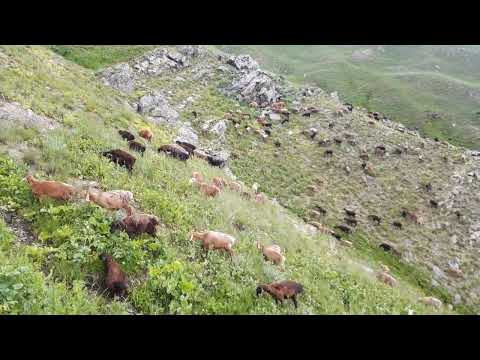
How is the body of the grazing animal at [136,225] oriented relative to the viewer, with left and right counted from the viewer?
facing to the left of the viewer

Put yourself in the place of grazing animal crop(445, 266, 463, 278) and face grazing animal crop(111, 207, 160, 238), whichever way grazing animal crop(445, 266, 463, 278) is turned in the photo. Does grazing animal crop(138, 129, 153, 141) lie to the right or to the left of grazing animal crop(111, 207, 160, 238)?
right

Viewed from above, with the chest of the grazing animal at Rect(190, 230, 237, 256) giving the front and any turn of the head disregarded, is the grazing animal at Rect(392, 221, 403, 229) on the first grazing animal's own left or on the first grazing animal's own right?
on the first grazing animal's own right

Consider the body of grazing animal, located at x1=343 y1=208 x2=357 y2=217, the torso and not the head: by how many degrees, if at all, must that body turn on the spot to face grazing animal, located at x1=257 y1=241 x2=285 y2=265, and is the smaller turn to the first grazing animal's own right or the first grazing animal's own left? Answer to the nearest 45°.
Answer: approximately 90° to the first grazing animal's own left

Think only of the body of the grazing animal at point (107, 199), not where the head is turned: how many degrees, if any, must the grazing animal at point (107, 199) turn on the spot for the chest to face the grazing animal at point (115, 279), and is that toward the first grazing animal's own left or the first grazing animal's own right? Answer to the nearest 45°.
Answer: approximately 90° to the first grazing animal's own left

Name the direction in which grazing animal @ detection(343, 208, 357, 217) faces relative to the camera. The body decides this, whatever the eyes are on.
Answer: to the viewer's left

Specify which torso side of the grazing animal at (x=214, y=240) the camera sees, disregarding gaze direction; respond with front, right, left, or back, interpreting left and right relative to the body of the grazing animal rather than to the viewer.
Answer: left

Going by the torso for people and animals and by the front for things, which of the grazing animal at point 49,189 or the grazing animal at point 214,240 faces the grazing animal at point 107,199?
the grazing animal at point 214,240

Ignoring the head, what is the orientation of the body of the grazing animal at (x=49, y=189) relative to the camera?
to the viewer's left

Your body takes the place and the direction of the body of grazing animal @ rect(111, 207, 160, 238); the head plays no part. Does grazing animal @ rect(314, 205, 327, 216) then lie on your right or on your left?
on your right

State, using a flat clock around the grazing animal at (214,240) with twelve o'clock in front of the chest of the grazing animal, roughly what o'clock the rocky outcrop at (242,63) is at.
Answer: The rocky outcrop is roughly at 3 o'clock from the grazing animal.

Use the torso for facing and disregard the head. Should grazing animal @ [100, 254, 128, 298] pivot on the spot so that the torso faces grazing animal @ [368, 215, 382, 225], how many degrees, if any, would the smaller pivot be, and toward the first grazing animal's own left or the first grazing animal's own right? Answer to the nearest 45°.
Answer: approximately 90° to the first grazing animal's own right
